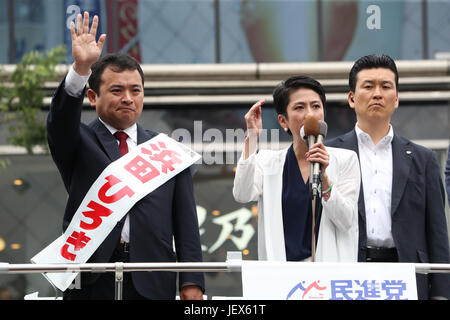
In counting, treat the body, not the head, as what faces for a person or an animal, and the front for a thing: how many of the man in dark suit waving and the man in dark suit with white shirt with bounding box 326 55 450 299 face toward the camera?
2

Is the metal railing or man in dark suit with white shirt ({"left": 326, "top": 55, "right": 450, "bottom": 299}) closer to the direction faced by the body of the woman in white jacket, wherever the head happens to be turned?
the metal railing

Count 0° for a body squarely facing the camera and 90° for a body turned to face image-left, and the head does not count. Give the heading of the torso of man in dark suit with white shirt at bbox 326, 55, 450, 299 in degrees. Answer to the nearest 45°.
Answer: approximately 0°

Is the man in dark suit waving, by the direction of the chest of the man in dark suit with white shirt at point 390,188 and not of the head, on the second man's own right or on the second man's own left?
on the second man's own right

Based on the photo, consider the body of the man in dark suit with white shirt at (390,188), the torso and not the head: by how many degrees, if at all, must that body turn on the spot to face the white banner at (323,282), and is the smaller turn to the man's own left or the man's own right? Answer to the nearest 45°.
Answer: approximately 45° to the man's own right

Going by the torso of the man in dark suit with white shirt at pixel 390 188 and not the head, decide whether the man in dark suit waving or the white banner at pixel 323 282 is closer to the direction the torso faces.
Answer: the white banner

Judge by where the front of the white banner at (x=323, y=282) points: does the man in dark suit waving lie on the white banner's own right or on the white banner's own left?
on the white banner's own right

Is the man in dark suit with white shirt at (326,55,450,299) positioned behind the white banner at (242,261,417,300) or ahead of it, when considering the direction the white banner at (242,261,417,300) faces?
behind

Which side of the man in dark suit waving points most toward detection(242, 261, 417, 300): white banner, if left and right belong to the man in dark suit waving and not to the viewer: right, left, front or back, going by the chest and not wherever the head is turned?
left
